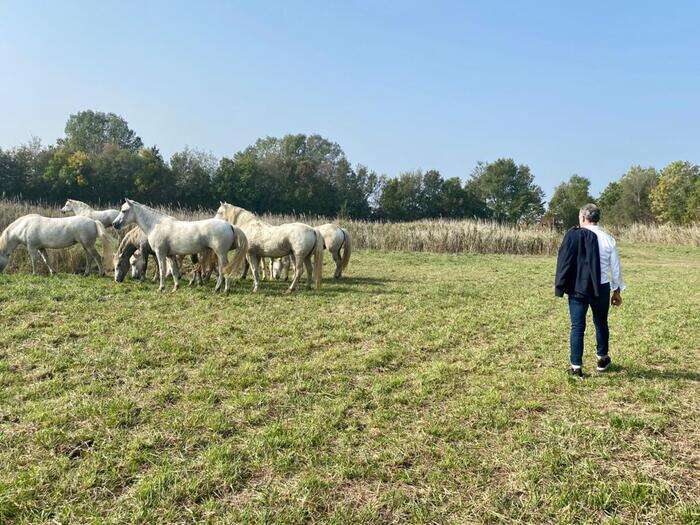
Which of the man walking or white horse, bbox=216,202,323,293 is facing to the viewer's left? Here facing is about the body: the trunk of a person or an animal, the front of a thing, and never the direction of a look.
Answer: the white horse

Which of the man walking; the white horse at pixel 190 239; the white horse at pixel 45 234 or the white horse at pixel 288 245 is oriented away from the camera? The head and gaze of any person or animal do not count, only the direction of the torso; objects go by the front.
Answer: the man walking

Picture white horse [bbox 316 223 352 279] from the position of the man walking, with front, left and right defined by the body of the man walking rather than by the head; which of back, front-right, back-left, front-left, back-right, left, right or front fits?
front-left

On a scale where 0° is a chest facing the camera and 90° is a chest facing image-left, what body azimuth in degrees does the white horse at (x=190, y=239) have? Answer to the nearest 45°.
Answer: approximately 90°

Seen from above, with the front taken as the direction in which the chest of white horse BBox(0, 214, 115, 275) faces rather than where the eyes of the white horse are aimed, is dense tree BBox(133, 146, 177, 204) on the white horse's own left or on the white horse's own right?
on the white horse's own right

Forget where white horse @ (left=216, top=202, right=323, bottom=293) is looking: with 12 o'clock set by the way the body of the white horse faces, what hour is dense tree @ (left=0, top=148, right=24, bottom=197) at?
The dense tree is roughly at 2 o'clock from the white horse.

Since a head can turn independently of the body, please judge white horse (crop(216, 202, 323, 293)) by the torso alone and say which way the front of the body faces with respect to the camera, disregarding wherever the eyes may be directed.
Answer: to the viewer's left

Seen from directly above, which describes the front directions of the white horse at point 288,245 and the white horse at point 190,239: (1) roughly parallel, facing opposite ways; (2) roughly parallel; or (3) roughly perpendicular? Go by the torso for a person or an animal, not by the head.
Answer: roughly parallel

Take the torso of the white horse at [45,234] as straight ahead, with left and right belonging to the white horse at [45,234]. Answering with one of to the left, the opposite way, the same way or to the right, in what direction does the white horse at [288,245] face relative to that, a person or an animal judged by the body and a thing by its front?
the same way

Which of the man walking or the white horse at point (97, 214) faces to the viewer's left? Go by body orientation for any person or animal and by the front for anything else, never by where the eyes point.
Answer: the white horse

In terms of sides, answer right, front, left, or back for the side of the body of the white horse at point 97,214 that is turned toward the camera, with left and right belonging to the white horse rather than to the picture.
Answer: left

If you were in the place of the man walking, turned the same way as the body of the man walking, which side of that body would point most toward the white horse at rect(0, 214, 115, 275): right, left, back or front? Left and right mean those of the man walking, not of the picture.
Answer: left

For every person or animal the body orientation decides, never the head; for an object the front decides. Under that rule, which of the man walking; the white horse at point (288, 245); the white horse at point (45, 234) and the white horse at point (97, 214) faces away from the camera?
the man walking

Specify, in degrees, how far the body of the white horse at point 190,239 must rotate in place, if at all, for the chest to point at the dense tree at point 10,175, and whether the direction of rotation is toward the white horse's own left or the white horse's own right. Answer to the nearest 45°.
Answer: approximately 90° to the white horse's own right

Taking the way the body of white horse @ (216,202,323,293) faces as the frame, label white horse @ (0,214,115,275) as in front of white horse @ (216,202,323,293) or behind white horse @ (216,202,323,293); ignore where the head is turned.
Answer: in front

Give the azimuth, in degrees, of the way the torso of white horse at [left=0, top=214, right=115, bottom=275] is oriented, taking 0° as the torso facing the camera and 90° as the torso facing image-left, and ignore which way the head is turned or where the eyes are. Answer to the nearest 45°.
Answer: approximately 90°
